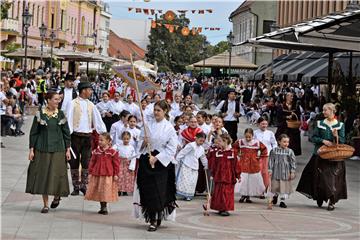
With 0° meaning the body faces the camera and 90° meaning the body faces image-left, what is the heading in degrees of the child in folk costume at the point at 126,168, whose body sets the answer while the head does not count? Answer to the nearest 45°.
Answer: approximately 0°

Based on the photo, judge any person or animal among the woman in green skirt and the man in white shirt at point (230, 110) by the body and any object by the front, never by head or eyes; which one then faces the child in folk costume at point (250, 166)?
the man in white shirt

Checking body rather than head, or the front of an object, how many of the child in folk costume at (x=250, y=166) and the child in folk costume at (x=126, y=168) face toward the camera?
2

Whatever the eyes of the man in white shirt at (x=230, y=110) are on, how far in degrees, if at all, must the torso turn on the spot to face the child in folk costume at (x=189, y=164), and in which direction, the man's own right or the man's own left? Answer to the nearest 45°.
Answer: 0° — they already face them
